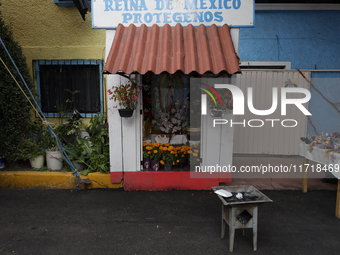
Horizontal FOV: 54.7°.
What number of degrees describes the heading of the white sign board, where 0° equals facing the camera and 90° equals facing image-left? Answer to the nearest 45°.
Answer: approximately 0°
